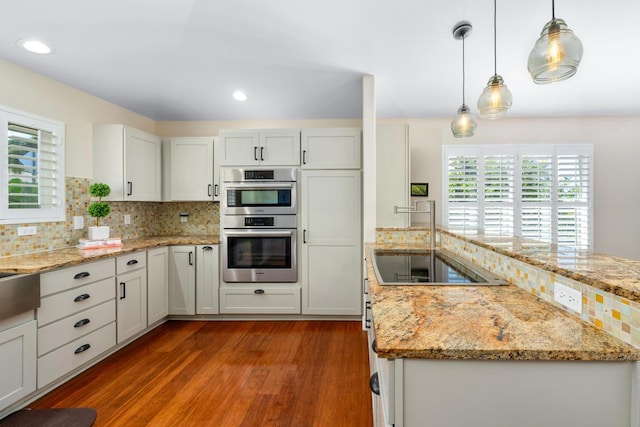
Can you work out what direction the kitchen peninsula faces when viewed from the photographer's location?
facing to the left of the viewer

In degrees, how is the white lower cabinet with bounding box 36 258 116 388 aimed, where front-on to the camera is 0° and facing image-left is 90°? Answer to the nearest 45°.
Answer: approximately 315°

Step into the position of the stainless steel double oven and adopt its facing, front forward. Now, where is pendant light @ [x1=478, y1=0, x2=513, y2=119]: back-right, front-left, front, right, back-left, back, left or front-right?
front-left

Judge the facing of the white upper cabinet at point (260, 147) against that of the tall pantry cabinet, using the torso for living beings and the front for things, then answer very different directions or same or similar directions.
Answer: same or similar directions

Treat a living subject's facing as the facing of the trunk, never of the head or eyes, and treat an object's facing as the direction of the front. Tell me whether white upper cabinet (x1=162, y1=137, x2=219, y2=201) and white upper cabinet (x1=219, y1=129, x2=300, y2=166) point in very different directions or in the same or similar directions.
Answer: same or similar directions

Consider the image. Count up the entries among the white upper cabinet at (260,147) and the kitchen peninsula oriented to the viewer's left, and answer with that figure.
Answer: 1

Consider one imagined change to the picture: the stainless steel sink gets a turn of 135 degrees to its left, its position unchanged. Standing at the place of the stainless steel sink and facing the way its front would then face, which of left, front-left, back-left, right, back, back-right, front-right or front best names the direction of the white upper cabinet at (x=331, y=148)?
right

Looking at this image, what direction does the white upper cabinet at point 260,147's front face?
toward the camera

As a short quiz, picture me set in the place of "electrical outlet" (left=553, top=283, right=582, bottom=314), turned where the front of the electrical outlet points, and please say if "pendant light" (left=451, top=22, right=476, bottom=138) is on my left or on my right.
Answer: on my right

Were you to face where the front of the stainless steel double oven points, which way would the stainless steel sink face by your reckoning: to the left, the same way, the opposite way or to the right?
to the left

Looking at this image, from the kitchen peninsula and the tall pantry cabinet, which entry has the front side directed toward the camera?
the tall pantry cabinet

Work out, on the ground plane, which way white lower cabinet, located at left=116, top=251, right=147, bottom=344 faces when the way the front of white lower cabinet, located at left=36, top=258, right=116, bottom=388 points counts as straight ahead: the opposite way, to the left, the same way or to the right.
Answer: the same way

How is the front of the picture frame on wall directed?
toward the camera

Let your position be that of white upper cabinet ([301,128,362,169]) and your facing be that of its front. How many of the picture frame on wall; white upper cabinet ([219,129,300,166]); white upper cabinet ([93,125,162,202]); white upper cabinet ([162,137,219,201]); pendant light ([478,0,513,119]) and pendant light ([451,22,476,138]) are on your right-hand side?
3

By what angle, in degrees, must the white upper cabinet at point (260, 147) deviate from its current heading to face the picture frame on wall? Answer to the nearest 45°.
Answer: approximately 90° to its left
